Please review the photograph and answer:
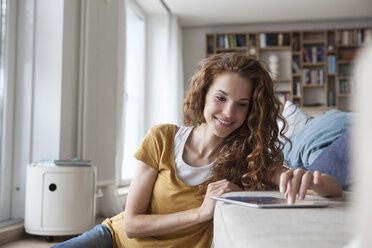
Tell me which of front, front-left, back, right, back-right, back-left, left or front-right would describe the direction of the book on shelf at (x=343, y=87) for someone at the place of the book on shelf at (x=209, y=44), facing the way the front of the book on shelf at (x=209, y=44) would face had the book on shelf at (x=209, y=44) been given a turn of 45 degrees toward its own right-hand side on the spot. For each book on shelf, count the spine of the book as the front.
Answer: back-left

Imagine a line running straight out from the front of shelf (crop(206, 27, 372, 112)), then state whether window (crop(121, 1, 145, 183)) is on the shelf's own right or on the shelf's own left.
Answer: on the shelf's own right

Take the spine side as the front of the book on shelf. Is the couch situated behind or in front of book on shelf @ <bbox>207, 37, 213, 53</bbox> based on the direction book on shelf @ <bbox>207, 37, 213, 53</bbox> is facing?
in front

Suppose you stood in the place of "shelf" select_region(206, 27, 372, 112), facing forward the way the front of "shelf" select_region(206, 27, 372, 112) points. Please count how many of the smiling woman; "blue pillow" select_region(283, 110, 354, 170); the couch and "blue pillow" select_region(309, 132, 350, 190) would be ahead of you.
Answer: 4

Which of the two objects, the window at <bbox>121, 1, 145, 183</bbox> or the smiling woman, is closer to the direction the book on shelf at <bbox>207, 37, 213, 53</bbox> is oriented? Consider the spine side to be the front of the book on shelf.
the smiling woman

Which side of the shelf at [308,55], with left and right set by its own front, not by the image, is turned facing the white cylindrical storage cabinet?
front

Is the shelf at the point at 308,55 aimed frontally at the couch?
yes

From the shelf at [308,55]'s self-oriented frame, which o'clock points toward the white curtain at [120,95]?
The white curtain is roughly at 1 o'clock from the shelf.

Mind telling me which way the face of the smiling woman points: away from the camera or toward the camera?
toward the camera

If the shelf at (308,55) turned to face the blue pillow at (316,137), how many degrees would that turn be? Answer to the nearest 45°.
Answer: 0° — it already faces it

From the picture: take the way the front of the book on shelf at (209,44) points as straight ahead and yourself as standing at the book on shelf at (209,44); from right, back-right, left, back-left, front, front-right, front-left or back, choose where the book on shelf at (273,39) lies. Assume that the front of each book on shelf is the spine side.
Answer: left

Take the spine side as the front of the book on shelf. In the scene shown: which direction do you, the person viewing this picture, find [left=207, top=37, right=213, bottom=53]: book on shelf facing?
facing the viewer

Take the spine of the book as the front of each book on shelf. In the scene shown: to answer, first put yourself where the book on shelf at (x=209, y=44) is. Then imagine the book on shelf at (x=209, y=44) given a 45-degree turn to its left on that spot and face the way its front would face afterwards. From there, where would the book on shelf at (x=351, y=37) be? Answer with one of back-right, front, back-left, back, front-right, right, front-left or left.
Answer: front-left

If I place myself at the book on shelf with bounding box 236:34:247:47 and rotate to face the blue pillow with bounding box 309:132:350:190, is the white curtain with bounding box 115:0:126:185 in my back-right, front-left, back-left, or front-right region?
front-right

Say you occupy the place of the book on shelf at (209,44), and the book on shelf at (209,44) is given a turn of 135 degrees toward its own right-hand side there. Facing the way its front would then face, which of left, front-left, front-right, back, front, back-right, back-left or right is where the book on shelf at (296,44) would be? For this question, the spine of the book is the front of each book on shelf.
back-right
